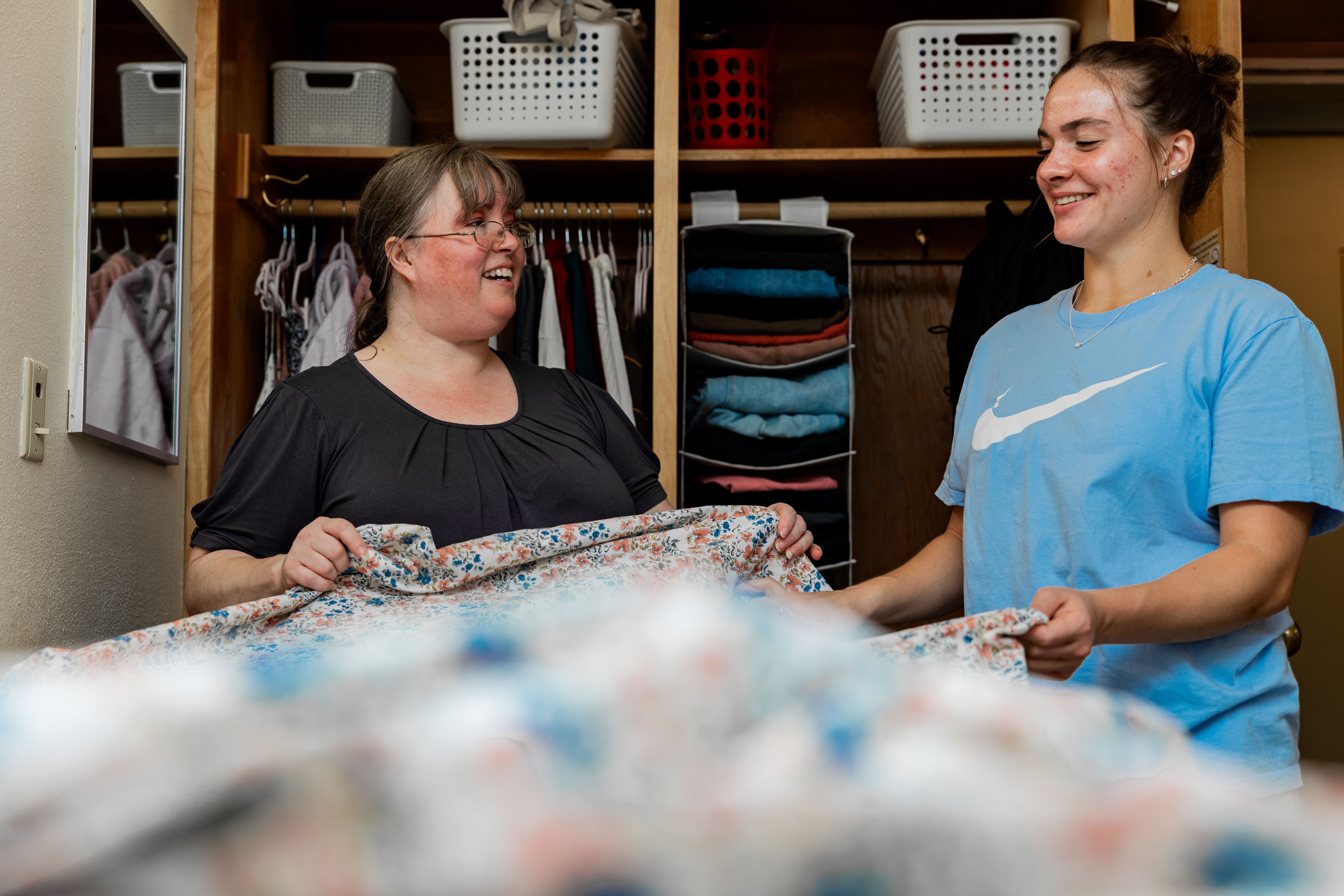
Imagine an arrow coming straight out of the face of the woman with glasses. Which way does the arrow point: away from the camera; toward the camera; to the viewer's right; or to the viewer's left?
to the viewer's right

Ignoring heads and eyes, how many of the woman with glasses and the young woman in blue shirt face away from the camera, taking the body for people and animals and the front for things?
0

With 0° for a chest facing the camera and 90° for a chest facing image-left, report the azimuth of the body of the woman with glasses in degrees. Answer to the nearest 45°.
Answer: approximately 315°

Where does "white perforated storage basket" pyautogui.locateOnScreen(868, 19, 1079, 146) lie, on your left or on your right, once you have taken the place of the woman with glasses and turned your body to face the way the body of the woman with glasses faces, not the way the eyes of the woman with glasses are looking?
on your left

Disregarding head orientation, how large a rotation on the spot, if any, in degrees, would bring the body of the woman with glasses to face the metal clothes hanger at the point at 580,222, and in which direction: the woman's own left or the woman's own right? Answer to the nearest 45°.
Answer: approximately 135° to the woman's own left
